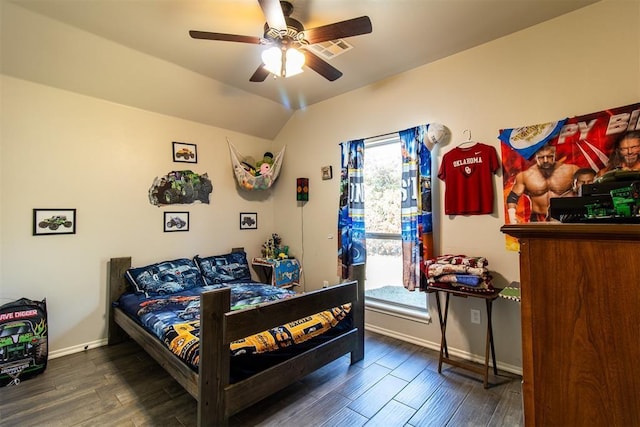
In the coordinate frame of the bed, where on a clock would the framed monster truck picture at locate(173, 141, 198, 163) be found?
The framed monster truck picture is roughly at 7 o'clock from the bed.

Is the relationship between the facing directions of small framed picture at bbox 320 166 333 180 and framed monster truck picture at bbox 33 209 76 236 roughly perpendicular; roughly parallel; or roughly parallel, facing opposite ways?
roughly perpendicular

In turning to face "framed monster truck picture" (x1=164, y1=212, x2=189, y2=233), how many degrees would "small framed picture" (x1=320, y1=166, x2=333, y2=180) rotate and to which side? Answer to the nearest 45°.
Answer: approximately 45° to its right

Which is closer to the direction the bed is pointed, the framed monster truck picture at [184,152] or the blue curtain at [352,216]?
the blue curtain

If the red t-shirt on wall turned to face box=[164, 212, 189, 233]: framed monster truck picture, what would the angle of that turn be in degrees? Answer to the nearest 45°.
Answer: approximately 45° to its right

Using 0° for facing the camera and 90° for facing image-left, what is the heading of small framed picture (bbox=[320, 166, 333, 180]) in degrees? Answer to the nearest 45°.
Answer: approximately 45°

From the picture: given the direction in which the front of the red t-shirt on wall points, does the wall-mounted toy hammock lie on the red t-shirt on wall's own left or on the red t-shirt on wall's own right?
on the red t-shirt on wall's own right

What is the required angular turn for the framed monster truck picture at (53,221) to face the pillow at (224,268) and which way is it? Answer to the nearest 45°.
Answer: approximately 90° to its left

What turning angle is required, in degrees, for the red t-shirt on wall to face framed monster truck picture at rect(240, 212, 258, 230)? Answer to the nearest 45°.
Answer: approximately 45° to its right

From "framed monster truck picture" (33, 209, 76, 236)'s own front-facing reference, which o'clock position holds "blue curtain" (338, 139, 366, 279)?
The blue curtain is roughly at 10 o'clock from the framed monster truck picture.

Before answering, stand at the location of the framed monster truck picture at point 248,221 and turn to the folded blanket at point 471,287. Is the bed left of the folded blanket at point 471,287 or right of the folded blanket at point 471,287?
right

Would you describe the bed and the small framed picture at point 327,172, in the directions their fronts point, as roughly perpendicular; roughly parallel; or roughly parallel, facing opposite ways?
roughly perpendicular

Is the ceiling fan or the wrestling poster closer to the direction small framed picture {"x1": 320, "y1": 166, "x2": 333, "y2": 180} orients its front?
the ceiling fan
